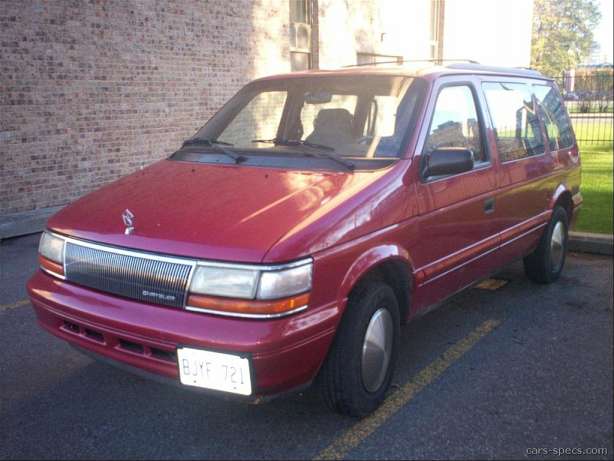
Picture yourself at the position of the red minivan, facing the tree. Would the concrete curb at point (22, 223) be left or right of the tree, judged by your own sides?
left

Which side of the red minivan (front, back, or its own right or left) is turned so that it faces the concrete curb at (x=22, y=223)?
right

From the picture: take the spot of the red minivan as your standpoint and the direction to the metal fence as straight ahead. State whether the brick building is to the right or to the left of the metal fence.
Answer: left

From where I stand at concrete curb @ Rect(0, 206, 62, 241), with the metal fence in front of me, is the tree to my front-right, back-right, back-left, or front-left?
front-left

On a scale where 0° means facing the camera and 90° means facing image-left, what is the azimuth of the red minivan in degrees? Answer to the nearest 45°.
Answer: approximately 45°

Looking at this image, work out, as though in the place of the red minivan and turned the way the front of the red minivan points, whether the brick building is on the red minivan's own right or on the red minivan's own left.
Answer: on the red minivan's own right

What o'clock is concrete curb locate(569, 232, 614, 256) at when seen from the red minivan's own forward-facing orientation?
The concrete curb is roughly at 6 o'clock from the red minivan.

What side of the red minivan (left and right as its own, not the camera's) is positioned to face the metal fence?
back

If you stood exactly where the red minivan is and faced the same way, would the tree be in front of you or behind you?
behind

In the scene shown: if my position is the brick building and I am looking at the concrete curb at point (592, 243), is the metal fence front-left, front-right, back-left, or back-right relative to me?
front-left
